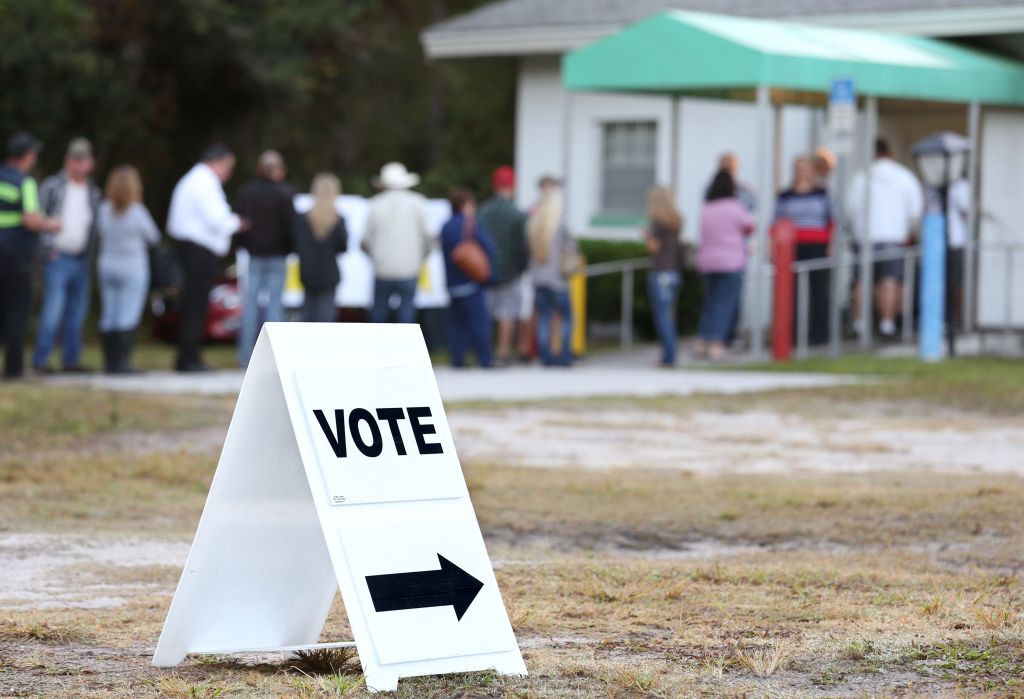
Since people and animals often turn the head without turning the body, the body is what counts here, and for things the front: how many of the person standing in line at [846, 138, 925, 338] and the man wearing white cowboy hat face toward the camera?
0

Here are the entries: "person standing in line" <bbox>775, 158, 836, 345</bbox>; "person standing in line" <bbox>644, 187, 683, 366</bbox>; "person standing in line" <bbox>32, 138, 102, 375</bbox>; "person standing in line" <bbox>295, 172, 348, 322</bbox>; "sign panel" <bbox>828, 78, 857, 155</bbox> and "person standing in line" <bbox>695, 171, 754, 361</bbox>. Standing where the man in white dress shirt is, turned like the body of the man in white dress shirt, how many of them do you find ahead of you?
5

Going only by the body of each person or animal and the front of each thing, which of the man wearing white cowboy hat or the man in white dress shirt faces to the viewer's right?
the man in white dress shirt

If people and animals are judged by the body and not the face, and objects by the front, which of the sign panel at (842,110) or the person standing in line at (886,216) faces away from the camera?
the person standing in line

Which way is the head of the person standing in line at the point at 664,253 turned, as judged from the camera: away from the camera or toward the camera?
away from the camera

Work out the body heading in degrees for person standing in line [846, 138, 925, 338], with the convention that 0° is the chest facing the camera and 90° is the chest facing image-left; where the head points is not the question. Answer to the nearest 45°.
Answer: approximately 180°

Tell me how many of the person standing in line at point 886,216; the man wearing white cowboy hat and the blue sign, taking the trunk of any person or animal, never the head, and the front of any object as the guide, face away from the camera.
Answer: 2

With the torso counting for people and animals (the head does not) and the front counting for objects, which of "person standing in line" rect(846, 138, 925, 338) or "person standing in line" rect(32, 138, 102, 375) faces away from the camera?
"person standing in line" rect(846, 138, 925, 338)

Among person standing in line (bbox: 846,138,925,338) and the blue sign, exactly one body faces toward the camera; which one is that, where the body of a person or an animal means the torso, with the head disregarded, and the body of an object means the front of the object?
the blue sign

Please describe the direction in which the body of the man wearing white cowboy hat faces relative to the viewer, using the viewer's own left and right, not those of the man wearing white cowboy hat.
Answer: facing away from the viewer

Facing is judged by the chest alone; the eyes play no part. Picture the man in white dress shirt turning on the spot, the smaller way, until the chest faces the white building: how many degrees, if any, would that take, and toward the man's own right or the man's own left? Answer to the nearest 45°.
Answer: approximately 45° to the man's own left

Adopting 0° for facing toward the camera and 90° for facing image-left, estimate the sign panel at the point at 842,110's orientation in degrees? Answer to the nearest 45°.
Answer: approximately 0°

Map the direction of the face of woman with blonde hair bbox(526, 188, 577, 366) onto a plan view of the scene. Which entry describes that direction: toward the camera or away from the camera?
away from the camera

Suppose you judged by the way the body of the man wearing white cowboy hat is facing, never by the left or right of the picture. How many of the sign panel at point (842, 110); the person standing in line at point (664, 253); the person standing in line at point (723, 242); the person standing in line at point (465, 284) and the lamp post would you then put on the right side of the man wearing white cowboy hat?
5

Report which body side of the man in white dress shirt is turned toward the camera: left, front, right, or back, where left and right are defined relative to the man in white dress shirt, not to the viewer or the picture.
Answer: right
